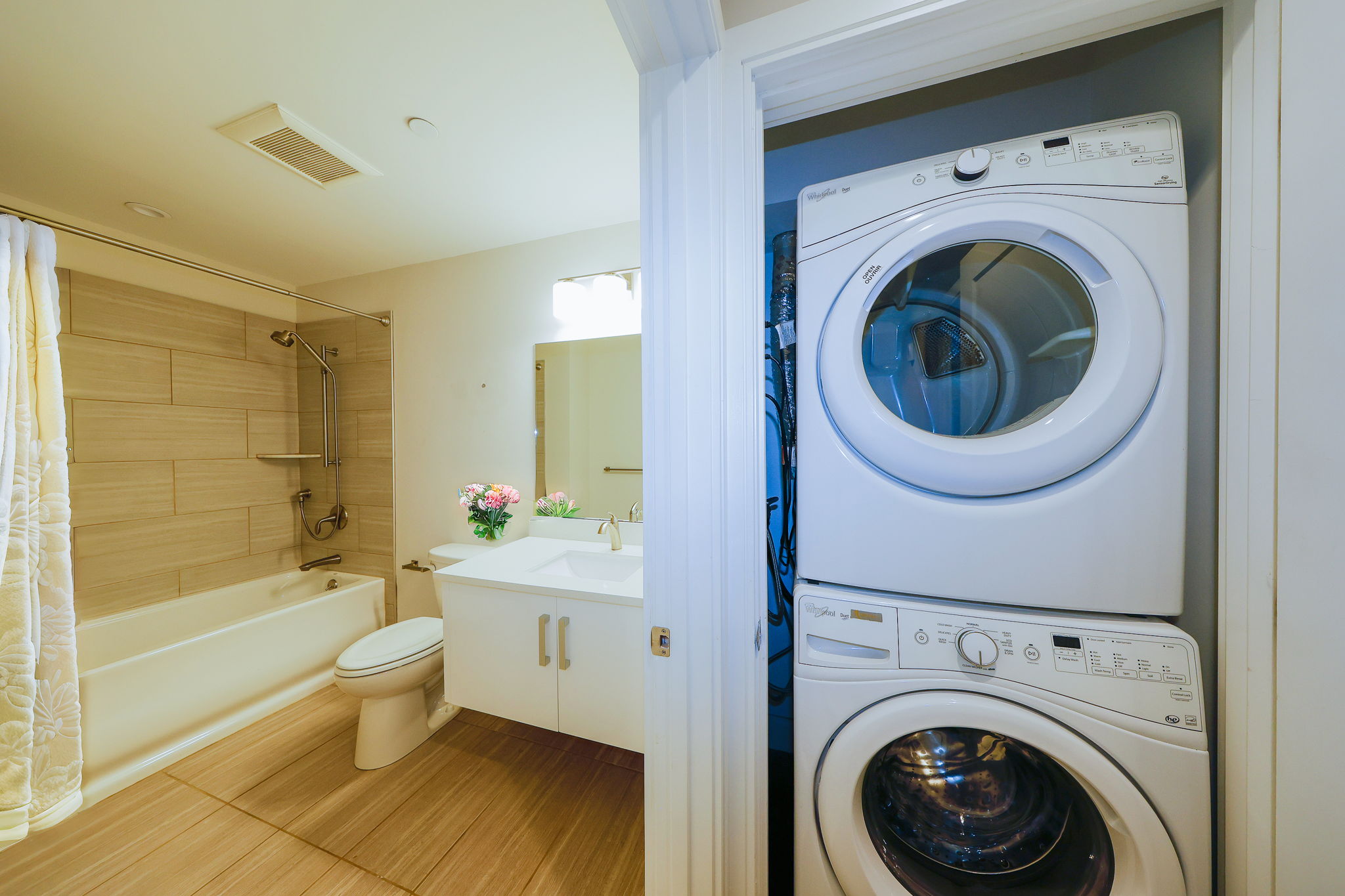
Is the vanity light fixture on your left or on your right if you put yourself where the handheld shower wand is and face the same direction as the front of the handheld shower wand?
on your left

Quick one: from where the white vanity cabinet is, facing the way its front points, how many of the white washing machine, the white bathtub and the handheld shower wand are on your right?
2

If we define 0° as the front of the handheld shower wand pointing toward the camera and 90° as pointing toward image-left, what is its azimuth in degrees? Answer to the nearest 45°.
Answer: approximately 45°

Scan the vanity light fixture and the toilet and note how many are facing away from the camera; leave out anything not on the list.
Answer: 0

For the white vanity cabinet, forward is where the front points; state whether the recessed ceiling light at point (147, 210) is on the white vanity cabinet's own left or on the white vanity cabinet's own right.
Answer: on the white vanity cabinet's own right

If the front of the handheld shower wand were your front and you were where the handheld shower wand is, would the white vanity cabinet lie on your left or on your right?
on your left

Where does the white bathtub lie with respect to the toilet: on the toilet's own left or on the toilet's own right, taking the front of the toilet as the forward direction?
on the toilet's own right

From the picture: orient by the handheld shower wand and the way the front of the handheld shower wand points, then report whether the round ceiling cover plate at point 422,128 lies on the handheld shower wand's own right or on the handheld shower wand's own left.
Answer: on the handheld shower wand's own left

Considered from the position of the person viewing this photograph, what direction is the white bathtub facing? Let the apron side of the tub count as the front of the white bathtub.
facing the viewer and to the right of the viewer

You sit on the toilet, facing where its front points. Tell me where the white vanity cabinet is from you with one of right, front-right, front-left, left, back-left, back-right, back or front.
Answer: left

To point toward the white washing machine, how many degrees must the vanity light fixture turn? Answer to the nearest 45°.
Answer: approximately 90° to its left
